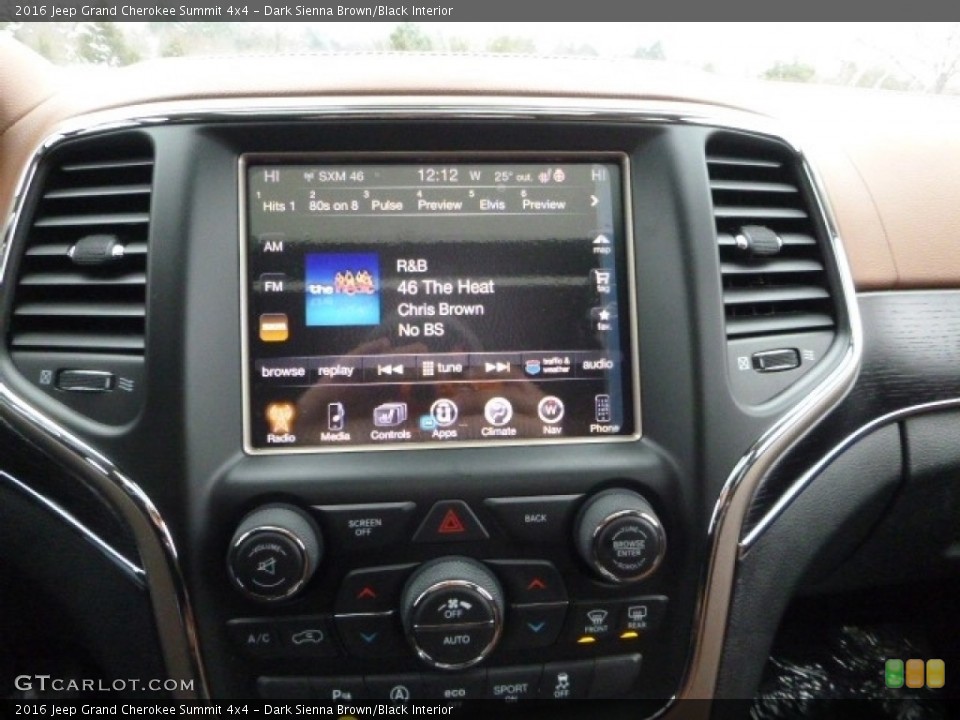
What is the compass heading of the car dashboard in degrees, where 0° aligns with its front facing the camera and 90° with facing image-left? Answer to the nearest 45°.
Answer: approximately 0°
